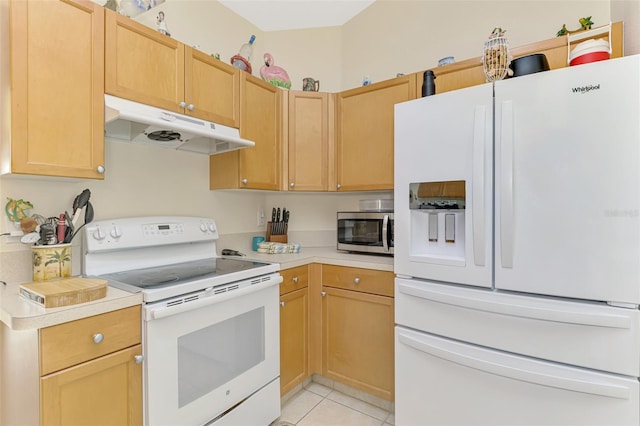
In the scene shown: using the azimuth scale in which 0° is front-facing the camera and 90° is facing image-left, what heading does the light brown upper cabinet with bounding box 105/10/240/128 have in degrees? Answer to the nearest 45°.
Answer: approximately 315°

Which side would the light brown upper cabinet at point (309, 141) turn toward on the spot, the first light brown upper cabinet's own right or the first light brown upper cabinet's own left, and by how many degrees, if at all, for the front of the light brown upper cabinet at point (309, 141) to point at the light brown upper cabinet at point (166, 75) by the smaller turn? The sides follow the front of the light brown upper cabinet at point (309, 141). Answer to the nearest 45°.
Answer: approximately 45° to the first light brown upper cabinet's own right

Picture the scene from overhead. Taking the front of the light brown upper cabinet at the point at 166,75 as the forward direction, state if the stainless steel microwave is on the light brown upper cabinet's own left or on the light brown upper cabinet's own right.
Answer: on the light brown upper cabinet's own left

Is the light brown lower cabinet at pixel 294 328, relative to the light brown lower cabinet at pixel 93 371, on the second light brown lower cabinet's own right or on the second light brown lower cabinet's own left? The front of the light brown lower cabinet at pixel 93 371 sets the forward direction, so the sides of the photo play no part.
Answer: on the second light brown lower cabinet's own left
